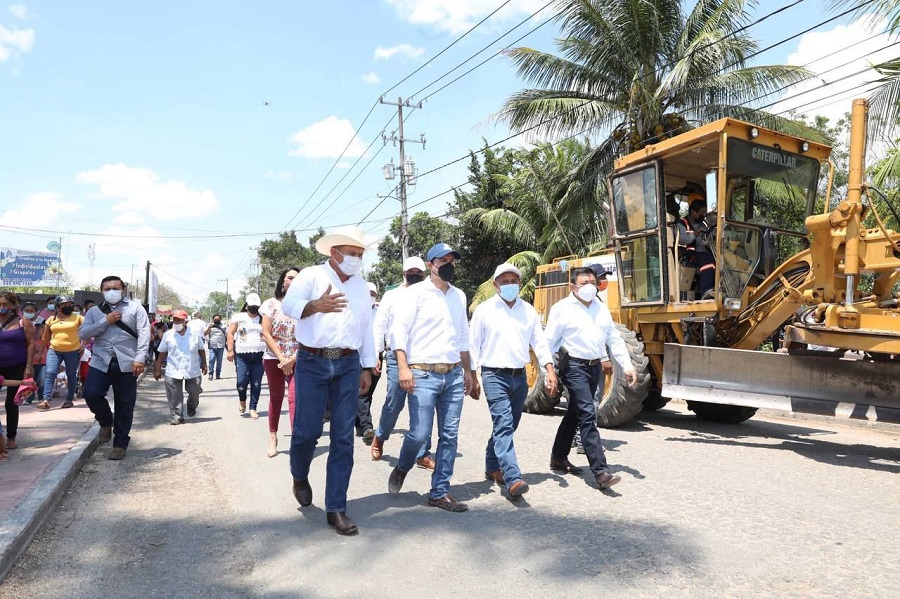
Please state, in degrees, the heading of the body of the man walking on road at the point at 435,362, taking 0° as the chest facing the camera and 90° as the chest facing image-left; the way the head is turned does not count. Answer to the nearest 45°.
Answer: approximately 315°

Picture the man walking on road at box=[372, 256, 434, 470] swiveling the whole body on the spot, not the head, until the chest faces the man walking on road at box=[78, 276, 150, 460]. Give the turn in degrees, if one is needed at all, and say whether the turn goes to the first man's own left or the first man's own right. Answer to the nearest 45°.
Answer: approximately 135° to the first man's own right

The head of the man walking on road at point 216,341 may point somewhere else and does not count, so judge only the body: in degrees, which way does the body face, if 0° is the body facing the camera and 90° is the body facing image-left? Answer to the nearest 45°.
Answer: approximately 0°

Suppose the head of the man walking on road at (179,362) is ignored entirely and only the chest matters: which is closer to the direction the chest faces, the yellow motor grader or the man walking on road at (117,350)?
the man walking on road

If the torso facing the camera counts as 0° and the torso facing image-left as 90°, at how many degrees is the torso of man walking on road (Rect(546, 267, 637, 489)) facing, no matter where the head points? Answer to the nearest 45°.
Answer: approximately 315°

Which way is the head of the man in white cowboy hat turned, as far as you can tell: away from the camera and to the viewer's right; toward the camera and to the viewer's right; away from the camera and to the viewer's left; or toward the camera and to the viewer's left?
toward the camera and to the viewer's right

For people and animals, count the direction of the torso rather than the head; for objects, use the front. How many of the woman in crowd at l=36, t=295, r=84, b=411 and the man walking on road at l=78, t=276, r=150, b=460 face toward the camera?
2

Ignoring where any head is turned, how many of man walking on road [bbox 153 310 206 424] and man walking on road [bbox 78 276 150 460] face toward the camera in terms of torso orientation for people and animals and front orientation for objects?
2

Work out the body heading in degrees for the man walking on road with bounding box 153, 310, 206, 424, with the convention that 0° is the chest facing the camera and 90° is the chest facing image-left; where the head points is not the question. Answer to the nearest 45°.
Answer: approximately 0°
